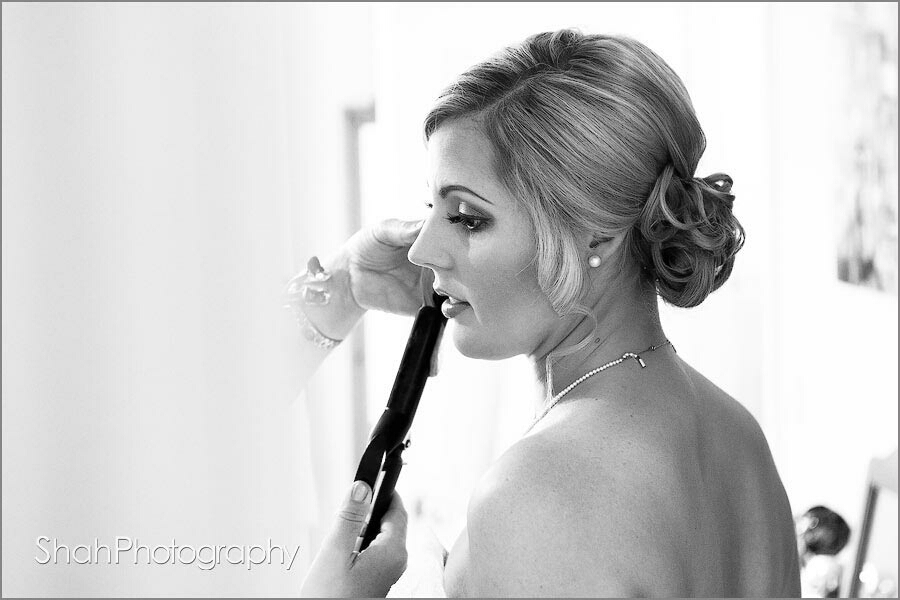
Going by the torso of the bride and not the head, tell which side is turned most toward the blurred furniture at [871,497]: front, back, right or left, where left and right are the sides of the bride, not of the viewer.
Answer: right

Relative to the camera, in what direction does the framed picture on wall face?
facing the viewer and to the left of the viewer

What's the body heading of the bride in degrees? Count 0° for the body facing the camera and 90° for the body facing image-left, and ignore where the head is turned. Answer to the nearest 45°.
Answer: approximately 135°

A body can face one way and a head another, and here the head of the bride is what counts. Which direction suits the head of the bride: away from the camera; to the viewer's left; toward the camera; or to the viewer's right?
to the viewer's left
